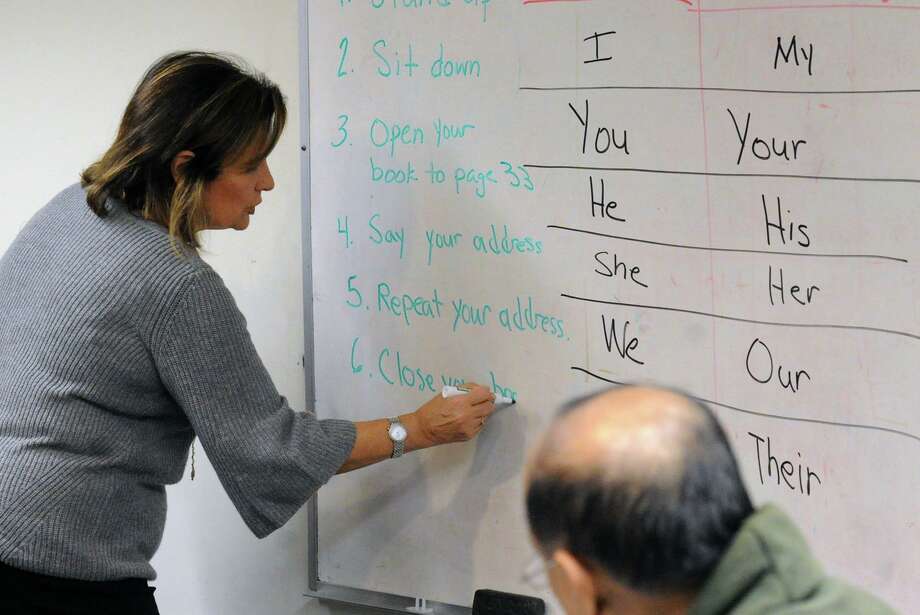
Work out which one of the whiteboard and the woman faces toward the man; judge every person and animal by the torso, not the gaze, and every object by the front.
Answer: the whiteboard

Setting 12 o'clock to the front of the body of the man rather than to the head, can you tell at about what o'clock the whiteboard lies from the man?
The whiteboard is roughly at 1 o'clock from the man.

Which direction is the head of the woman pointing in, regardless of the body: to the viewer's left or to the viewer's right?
to the viewer's right

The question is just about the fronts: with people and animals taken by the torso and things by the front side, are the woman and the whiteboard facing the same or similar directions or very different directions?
very different directions

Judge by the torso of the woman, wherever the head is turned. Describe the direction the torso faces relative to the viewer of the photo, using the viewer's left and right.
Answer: facing away from the viewer and to the right of the viewer

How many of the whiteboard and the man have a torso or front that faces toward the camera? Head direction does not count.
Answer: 1

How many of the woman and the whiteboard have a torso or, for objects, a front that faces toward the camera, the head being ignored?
1

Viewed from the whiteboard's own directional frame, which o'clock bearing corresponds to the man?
The man is roughly at 12 o'clock from the whiteboard.

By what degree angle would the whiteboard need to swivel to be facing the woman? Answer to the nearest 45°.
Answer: approximately 45° to its right

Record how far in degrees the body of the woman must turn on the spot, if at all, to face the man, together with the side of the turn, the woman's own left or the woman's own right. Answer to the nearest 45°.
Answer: approximately 90° to the woman's own right

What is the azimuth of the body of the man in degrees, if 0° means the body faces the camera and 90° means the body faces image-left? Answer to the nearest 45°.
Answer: approximately 135°
